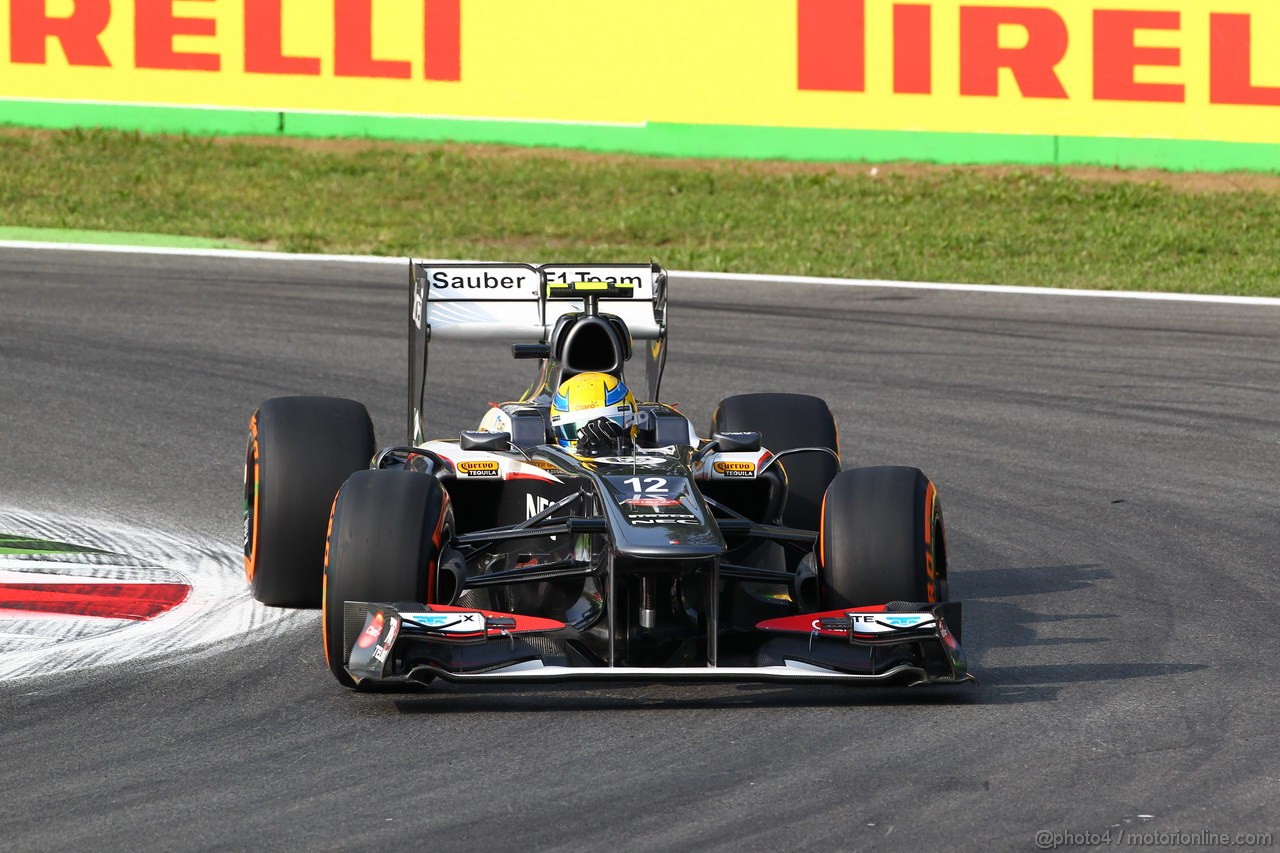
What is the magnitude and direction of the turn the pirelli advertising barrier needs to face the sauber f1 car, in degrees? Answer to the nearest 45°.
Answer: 0° — it already faces it

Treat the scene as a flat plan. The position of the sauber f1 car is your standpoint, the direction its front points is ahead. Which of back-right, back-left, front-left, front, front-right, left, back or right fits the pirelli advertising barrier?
back

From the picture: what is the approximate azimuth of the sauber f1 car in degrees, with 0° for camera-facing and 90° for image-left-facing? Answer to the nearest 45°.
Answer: approximately 0°

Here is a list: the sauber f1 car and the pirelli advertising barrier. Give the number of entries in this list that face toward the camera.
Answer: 2

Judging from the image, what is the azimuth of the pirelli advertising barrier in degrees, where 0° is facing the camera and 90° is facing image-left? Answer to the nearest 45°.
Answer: approximately 0°
